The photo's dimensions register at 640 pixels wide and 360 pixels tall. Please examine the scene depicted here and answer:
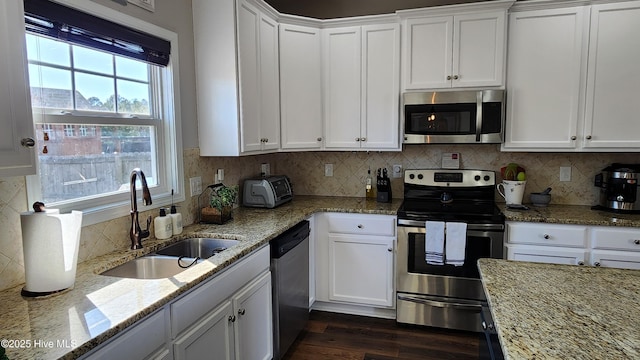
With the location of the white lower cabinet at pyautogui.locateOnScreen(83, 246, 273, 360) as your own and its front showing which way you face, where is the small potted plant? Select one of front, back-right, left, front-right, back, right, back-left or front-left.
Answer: back-left

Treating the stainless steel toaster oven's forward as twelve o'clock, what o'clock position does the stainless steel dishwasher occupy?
The stainless steel dishwasher is roughly at 1 o'clock from the stainless steel toaster oven.

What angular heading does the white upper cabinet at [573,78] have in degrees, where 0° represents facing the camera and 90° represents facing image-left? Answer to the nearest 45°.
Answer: approximately 0°

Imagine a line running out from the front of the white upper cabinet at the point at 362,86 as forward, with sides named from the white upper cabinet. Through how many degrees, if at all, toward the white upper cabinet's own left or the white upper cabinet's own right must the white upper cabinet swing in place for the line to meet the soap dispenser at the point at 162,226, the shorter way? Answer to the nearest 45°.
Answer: approximately 45° to the white upper cabinet's own right

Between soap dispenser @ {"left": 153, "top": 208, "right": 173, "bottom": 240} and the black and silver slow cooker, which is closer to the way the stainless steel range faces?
the soap dispenser

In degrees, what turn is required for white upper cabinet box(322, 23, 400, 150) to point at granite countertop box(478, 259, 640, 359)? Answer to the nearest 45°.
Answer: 0° — it already faces it
